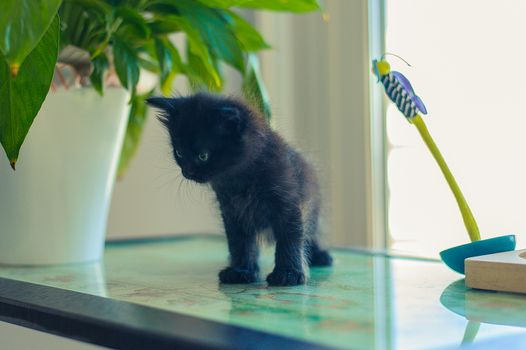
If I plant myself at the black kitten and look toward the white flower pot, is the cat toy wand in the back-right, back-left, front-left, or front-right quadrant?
back-right

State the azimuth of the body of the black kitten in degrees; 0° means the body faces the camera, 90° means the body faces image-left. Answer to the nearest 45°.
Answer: approximately 45°
